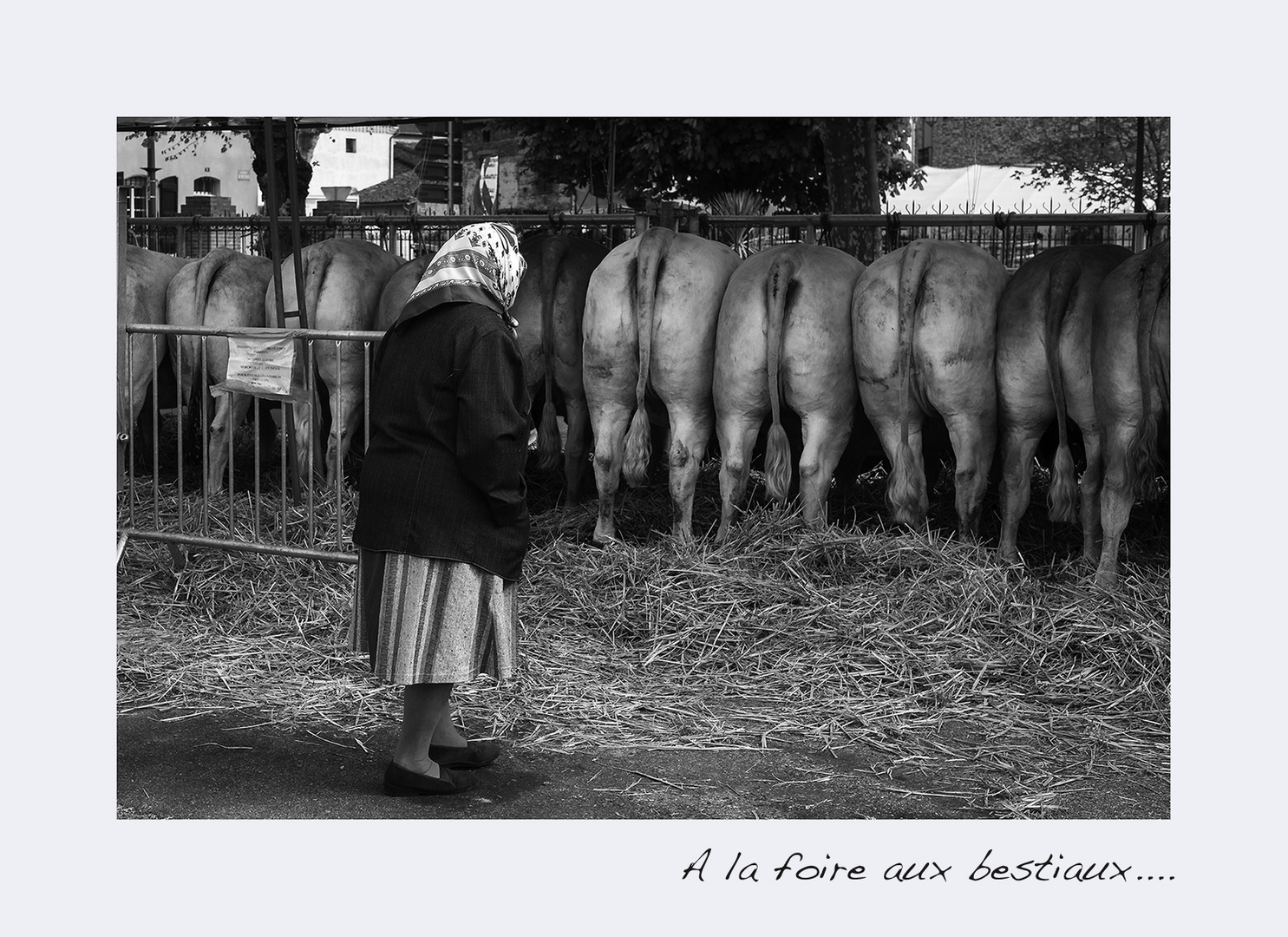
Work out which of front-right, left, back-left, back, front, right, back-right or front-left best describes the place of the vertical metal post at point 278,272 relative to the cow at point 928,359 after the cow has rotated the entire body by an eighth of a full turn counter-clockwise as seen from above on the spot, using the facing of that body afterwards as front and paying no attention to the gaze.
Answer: front-left

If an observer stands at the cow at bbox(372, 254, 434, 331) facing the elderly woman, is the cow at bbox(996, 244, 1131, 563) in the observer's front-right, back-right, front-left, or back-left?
front-left

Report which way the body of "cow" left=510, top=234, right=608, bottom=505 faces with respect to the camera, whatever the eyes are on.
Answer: away from the camera

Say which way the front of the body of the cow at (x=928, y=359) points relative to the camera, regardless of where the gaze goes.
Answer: away from the camera

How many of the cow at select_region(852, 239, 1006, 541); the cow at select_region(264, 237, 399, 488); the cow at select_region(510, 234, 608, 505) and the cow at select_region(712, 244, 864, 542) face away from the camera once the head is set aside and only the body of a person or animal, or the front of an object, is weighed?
4

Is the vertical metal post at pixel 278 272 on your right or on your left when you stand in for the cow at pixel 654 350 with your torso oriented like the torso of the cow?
on your left

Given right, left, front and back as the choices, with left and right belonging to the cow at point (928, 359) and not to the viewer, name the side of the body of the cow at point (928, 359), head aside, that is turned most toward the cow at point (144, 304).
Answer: left

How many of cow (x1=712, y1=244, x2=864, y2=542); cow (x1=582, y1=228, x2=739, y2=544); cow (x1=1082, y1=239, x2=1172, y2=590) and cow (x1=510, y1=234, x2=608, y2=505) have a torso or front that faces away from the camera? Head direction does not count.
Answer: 4

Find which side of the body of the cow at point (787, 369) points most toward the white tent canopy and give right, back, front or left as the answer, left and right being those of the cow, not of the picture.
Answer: front

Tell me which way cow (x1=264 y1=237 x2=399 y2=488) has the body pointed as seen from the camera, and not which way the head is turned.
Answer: away from the camera

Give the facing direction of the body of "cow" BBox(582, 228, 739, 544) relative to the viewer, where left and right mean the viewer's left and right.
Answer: facing away from the viewer

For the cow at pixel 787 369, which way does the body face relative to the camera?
away from the camera

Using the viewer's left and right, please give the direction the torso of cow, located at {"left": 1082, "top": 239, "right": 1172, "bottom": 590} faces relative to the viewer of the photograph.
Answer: facing away from the viewer
